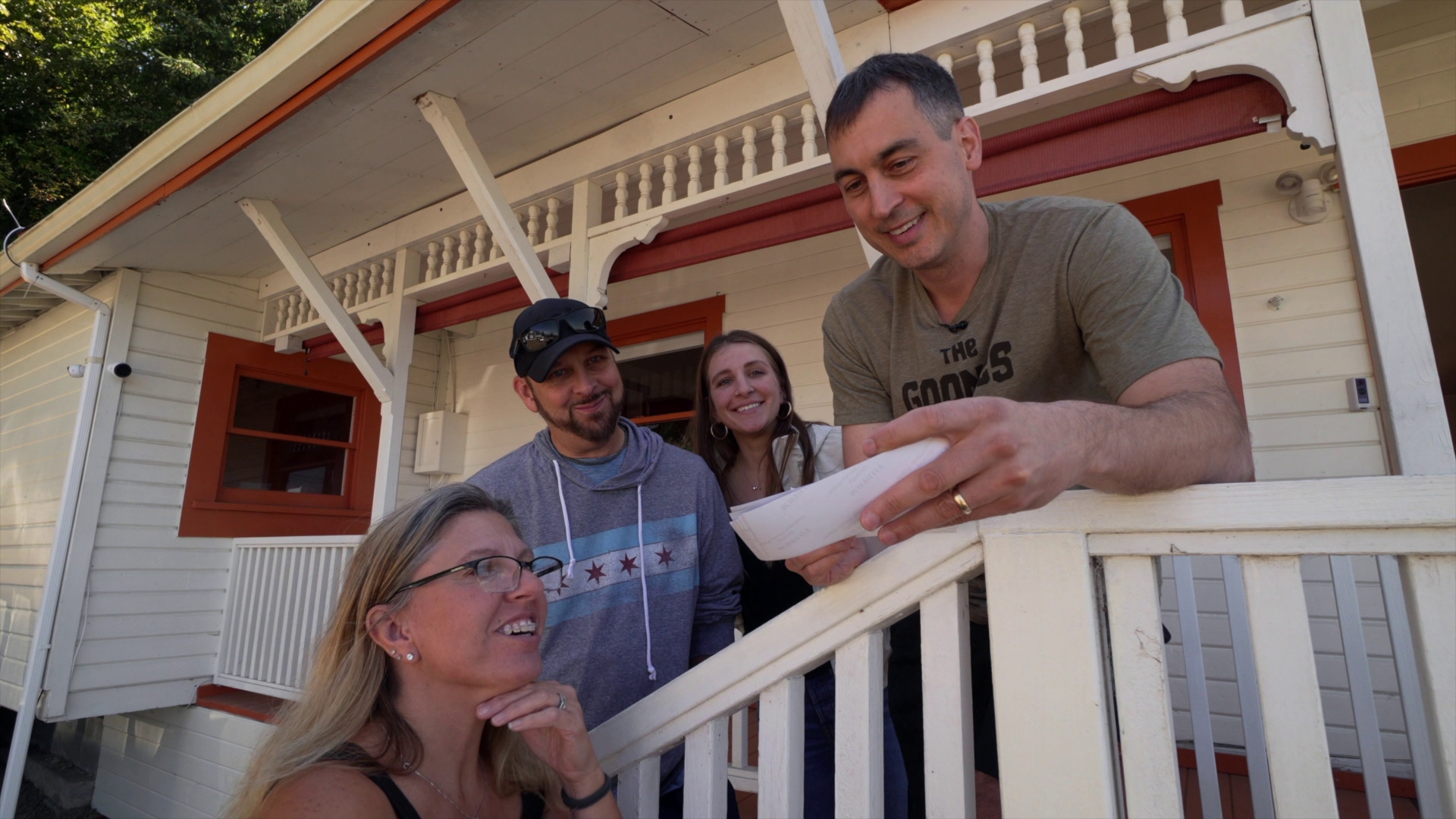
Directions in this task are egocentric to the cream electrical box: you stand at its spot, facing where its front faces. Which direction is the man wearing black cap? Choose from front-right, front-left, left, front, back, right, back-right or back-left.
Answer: front-left

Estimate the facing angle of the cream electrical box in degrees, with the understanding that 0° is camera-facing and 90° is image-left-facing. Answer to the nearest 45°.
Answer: approximately 45°

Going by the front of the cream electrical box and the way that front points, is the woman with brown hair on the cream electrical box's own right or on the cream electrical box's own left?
on the cream electrical box's own left

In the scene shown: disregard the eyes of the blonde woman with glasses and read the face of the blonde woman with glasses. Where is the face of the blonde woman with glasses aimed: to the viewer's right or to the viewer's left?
to the viewer's right

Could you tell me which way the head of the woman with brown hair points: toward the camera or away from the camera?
toward the camera

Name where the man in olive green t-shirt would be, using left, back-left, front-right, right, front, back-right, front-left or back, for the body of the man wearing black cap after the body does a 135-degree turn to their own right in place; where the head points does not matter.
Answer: back

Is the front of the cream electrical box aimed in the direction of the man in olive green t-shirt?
no

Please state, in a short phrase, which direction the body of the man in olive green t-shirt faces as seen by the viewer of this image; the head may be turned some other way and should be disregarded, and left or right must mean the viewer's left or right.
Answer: facing the viewer and to the left of the viewer

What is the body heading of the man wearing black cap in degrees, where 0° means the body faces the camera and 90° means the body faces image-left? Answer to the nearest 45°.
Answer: approximately 0°

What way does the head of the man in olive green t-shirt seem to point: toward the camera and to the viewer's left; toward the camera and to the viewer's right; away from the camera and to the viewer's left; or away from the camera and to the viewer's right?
toward the camera and to the viewer's left

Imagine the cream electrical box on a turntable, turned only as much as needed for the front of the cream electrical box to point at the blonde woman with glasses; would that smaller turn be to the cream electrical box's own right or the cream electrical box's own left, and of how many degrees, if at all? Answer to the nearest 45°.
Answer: approximately 45° to the cream electrical box's own left

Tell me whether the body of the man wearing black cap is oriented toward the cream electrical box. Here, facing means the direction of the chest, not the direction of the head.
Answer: no

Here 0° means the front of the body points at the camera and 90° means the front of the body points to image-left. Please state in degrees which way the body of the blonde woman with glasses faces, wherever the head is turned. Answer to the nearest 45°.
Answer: approximately 315°

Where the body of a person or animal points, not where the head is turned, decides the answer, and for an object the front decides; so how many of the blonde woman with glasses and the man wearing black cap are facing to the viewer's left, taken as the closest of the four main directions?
0

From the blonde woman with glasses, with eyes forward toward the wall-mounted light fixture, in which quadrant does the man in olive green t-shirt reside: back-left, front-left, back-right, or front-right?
front-right

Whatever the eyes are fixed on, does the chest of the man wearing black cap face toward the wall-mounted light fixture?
no
